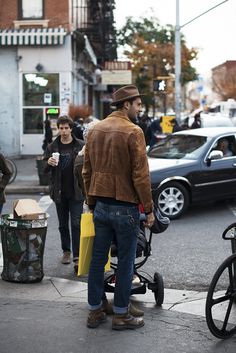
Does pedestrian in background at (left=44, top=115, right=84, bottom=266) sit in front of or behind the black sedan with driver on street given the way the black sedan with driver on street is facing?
in front

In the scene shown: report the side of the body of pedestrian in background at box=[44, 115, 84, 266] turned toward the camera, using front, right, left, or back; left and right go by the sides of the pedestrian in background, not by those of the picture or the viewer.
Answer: front

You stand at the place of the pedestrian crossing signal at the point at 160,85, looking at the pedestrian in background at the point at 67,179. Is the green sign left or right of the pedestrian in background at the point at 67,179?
right

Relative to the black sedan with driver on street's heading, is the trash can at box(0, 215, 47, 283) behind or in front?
in front

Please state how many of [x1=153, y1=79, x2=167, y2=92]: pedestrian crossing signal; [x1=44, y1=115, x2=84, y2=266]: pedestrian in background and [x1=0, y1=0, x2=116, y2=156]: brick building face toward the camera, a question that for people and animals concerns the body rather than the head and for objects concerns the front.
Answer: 3

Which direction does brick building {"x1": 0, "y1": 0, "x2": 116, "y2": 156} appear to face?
toward the camera

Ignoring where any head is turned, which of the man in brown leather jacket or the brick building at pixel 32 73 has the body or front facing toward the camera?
the brick building

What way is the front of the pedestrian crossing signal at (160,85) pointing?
toward the camera

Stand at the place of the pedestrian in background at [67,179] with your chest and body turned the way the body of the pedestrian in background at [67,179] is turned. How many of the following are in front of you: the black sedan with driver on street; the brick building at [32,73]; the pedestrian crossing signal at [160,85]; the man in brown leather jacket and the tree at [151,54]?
1

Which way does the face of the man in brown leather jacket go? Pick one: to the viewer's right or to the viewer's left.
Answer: to the viewer's right

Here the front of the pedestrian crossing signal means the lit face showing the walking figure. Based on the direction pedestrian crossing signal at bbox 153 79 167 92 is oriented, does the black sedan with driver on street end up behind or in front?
in front

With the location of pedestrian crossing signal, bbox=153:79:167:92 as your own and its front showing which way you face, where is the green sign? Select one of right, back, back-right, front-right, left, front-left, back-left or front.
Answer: front-right

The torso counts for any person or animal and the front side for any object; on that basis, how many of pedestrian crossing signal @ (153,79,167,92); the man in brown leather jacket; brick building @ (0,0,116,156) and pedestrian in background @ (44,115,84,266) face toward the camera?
3

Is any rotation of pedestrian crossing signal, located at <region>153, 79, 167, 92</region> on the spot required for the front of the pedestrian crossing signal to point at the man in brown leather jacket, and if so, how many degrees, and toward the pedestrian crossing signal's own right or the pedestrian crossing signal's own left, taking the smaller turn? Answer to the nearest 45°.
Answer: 0° — it already faces them

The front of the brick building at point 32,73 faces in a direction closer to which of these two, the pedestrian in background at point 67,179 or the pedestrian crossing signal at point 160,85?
the pedestrian in background

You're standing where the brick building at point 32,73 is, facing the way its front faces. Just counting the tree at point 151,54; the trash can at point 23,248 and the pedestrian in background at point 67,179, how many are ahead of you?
2

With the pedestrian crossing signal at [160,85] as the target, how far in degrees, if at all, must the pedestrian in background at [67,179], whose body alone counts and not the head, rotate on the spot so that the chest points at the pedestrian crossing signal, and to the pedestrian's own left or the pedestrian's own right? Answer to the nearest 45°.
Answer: approximately 180°

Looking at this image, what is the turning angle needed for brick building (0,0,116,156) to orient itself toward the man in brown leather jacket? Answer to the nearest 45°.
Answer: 0° — it already faces them

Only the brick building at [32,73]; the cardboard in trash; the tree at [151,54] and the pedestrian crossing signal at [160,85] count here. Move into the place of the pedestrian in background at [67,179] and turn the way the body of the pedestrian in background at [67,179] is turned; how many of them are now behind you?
3
